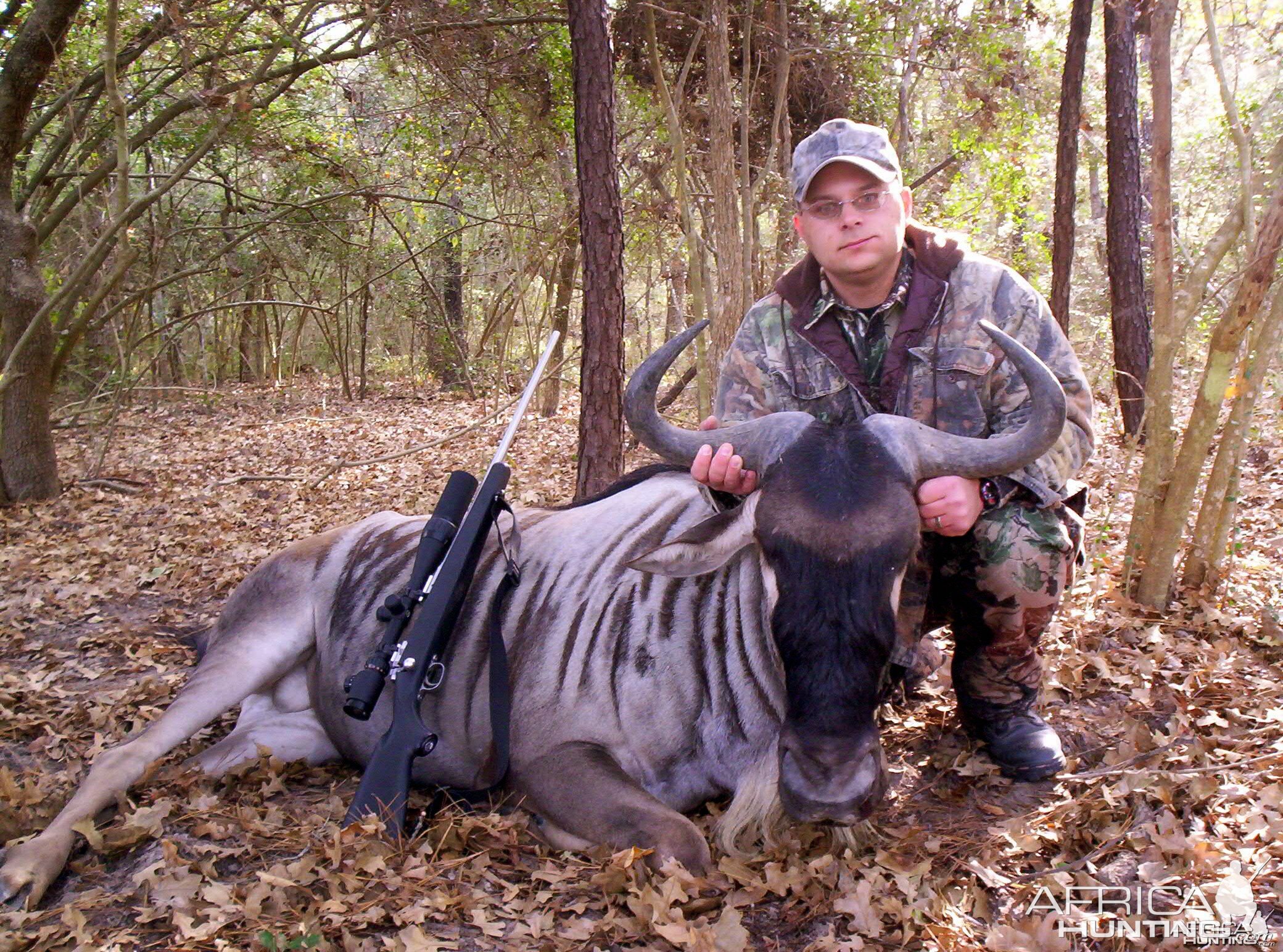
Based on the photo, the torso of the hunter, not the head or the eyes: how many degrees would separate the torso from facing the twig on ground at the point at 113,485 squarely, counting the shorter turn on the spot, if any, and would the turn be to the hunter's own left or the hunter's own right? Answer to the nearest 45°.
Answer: approximately 135° to the hunter's own right

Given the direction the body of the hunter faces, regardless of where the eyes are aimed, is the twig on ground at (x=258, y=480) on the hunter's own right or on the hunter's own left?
on the hunter's own right

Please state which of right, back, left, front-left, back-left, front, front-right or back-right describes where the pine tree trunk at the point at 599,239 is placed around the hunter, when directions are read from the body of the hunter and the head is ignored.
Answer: back-right

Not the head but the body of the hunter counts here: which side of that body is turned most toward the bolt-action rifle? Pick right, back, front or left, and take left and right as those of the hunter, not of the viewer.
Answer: right

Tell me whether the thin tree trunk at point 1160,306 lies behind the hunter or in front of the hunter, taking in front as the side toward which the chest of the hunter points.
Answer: behind

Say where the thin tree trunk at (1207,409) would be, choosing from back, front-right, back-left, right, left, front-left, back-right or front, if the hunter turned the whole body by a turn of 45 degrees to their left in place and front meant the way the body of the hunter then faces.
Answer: left

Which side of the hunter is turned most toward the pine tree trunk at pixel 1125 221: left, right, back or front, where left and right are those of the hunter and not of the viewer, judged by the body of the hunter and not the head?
back

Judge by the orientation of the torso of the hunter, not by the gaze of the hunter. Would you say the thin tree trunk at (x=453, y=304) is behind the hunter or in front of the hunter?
behind

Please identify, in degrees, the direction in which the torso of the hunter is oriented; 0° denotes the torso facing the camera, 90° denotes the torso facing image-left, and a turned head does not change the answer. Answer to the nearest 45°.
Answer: approximately 0°
